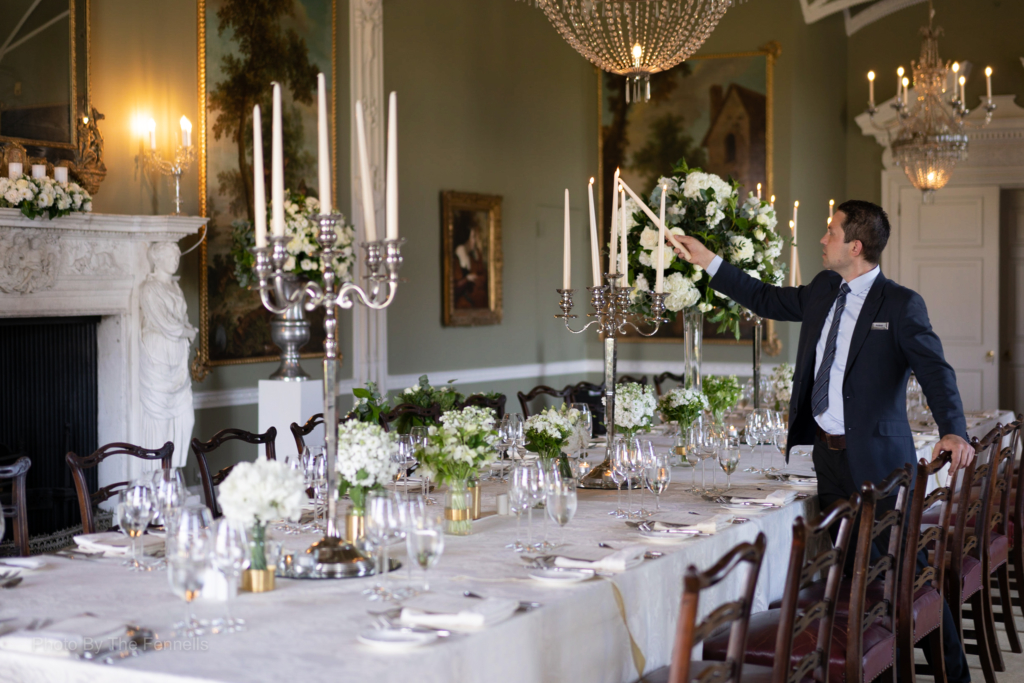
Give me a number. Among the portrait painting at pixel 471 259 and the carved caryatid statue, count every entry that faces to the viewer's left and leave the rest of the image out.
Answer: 0

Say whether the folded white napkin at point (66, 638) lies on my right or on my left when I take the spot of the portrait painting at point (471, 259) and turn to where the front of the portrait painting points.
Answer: on my right

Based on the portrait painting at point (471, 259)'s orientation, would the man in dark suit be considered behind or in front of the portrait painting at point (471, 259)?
in front

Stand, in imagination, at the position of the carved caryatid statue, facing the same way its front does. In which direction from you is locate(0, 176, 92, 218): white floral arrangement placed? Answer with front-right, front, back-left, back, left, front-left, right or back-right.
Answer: right

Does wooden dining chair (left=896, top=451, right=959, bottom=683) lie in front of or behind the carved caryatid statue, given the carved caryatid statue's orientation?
in front

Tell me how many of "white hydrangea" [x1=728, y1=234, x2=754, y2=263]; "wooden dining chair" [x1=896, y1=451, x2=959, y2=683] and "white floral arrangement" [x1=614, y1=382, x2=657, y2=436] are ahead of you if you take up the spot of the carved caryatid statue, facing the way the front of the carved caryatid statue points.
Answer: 3

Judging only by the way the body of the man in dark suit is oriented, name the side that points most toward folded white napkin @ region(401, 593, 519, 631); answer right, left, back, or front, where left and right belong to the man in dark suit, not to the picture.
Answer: front

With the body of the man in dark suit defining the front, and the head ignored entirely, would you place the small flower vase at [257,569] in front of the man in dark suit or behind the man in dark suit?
in front

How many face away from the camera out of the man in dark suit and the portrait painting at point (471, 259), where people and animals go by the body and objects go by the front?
0

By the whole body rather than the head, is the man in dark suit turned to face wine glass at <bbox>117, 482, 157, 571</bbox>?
yes

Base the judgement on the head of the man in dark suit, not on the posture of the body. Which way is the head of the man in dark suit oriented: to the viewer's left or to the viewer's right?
to the viewer's left

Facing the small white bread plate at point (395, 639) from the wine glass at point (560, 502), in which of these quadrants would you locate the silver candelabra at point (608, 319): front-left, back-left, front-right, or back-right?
back-right
